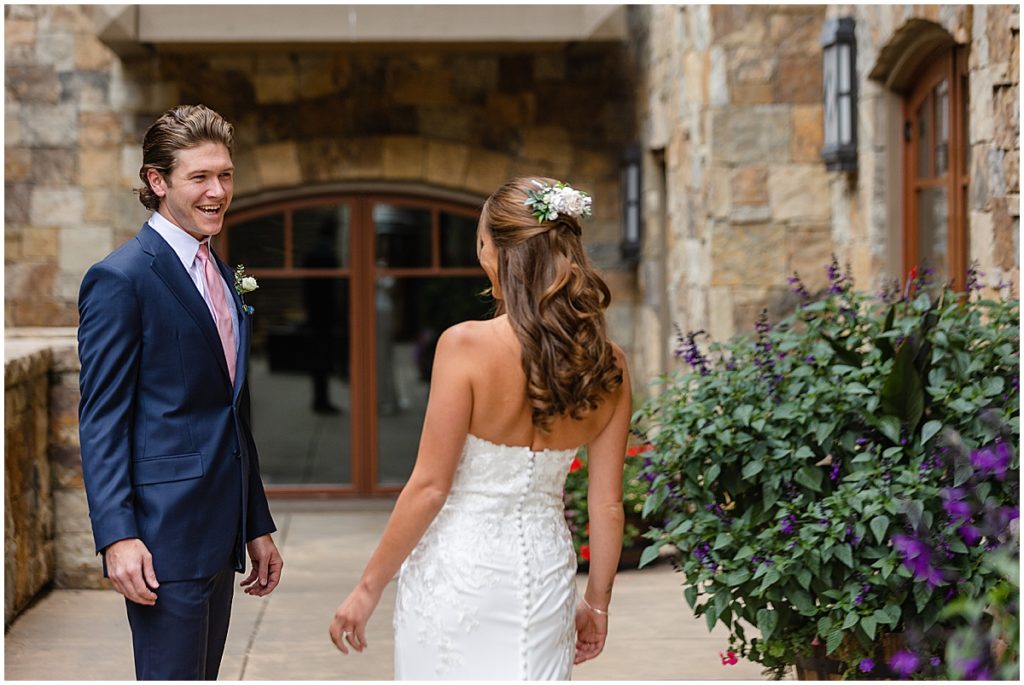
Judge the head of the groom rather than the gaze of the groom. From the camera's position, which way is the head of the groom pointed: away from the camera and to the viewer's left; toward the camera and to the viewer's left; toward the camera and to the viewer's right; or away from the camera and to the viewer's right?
toward the camera and to the viewer's right

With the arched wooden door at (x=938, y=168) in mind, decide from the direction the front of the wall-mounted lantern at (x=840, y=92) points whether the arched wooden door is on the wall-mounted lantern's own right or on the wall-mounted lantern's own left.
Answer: on the wall-mounted lantern's own left

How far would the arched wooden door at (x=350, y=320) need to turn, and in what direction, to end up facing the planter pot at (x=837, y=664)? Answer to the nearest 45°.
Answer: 0° — it already faces it

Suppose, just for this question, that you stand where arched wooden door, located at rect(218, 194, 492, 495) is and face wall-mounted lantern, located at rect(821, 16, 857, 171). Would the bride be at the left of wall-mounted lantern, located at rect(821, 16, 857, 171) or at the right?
right

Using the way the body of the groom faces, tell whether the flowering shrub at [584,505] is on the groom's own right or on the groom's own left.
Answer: on the groom's own left

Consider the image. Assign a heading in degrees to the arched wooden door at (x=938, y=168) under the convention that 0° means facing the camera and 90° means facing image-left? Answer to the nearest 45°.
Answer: approximately 45°

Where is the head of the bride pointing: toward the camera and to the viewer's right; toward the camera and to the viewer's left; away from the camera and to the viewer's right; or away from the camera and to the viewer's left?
away from the camera and to the viewer's left

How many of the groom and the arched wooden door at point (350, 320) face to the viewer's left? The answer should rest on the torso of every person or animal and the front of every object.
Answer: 0

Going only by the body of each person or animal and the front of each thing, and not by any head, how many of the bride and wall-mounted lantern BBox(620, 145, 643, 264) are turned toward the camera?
0

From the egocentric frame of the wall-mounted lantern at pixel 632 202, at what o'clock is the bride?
The bride is roughly at 9 o'clock from the wall-mounted lantern.

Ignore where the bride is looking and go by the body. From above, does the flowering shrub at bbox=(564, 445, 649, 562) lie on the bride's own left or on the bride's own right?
on the bride's own right
